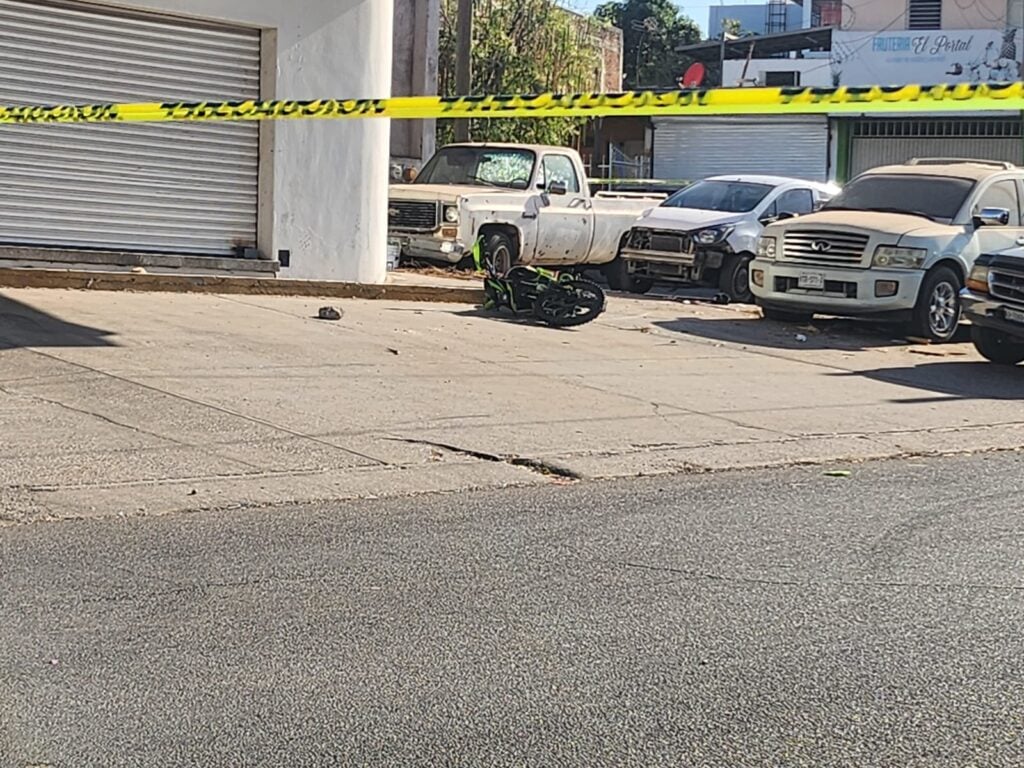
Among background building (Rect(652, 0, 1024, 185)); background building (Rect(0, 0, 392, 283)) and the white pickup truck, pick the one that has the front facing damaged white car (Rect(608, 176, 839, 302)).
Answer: background building (Rect(652, 0, 1024, 185))

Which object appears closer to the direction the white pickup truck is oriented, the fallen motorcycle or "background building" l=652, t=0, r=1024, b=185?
the fallen motorcycle

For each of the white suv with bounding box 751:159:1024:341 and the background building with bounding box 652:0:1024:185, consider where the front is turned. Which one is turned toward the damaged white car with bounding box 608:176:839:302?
the background building

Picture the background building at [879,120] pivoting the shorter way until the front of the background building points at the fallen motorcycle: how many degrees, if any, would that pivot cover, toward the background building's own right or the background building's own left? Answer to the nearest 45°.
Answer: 0° — it already faces it

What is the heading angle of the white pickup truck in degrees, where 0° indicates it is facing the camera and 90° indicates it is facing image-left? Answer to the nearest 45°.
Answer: approximately 45°

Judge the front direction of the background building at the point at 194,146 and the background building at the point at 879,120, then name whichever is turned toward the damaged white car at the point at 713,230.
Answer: the background building at the point at 879,120

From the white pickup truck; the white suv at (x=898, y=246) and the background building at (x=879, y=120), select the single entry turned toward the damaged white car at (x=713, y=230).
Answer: the background building

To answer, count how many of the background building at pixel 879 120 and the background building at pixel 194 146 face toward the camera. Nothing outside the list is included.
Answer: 2

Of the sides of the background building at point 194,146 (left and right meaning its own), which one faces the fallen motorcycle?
left

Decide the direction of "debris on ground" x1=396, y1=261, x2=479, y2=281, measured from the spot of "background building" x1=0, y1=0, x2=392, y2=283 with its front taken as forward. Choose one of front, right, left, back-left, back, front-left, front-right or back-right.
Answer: back-left
